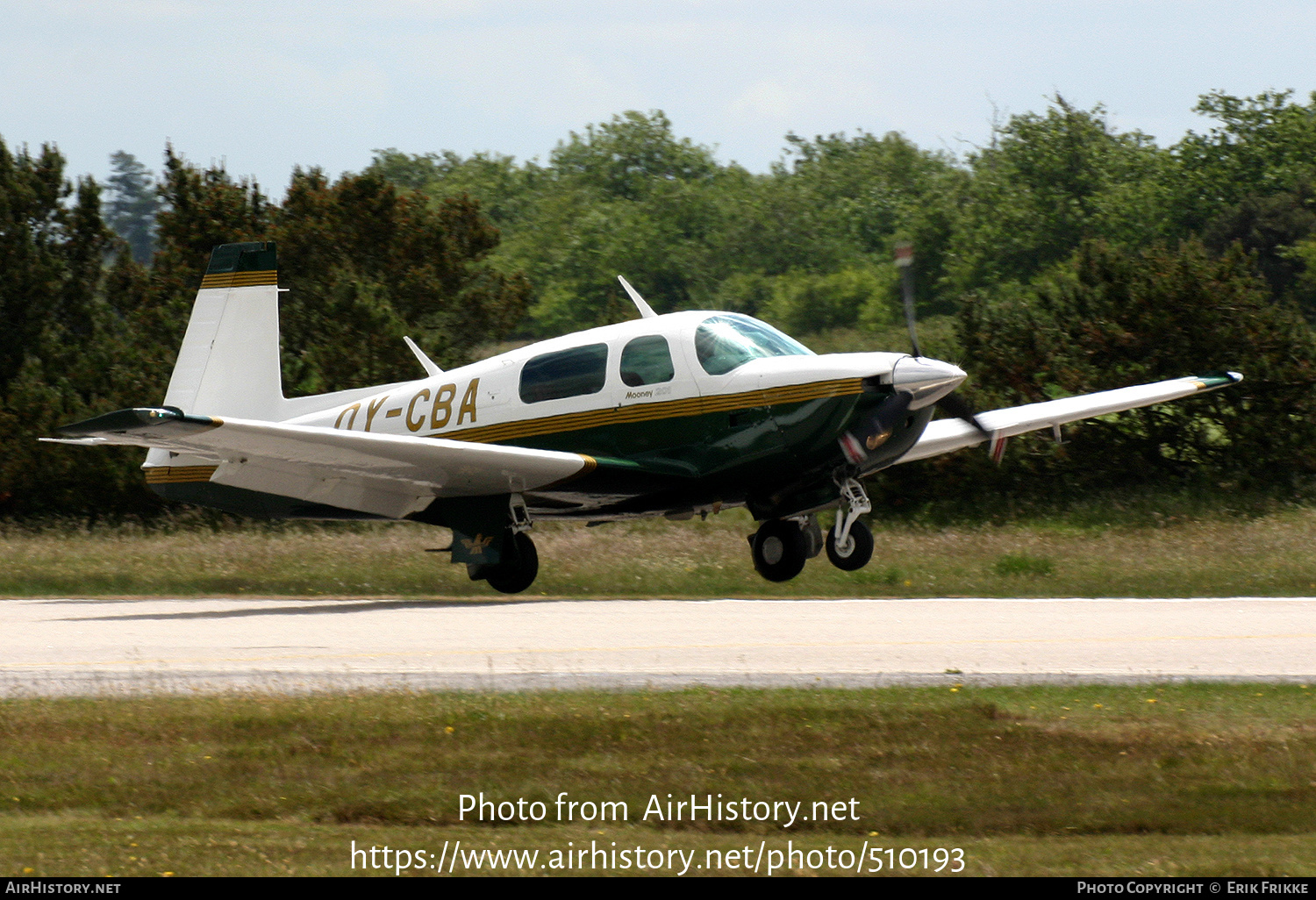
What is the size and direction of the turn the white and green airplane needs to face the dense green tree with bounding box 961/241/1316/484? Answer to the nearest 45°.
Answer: approximately 90° to its left

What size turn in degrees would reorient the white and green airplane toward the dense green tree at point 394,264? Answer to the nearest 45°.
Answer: approximately 135° to its left

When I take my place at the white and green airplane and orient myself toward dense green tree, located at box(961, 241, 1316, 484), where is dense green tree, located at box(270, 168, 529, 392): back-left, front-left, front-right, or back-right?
front-left

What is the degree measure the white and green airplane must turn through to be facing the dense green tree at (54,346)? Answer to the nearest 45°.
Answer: approximately 180°

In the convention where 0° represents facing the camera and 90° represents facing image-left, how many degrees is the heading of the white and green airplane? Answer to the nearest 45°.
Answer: approximately 315°

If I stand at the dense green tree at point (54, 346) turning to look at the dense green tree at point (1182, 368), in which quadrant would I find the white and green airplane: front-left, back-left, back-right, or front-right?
front-right

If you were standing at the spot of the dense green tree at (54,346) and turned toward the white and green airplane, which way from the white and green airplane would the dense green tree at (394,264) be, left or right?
left
